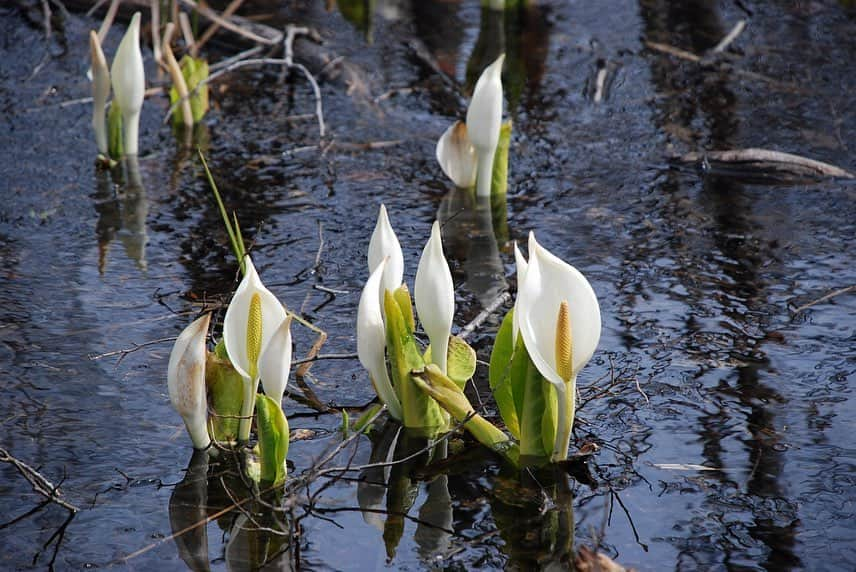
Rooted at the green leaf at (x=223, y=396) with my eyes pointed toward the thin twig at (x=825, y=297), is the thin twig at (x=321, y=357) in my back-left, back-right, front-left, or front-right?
front-left

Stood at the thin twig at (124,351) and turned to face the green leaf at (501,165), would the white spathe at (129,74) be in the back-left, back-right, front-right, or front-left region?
front-left

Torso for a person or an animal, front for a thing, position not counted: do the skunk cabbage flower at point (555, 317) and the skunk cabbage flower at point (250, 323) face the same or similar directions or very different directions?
same or similar directions

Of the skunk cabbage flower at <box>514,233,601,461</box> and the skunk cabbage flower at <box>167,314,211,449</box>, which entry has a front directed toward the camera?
the skunk cabbage flower at <box>514,233,601,461</box>

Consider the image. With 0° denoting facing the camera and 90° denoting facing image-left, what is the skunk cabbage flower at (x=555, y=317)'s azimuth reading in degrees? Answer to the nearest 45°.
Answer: approximately 0°

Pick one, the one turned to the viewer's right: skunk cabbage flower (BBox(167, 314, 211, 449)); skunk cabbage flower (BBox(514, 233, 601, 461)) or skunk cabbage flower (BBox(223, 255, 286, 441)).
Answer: skunk cabbage flower (BBox(167, 314, 211, 449))

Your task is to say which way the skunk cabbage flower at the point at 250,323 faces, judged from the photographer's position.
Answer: facing the viewer

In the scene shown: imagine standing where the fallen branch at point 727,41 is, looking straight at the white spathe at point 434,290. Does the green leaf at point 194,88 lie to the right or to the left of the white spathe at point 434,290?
right

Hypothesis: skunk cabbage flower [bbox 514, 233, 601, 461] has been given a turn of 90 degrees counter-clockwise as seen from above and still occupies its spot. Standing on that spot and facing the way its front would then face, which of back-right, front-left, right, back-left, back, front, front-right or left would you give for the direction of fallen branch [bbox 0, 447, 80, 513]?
back

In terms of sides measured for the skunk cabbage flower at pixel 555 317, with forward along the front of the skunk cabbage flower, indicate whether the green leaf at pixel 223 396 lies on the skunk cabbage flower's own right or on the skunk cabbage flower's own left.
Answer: on the skunk cabbage flower's own right
